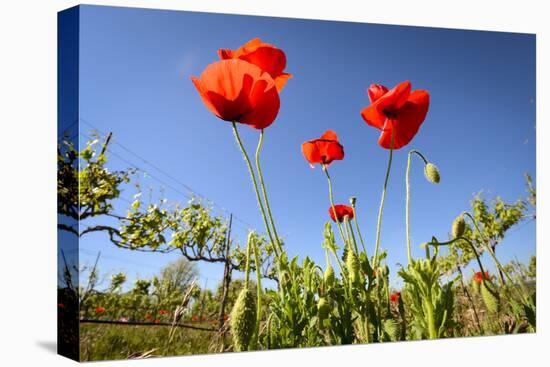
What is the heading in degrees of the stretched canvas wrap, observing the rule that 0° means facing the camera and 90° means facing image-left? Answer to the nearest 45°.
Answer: approximately 315°
